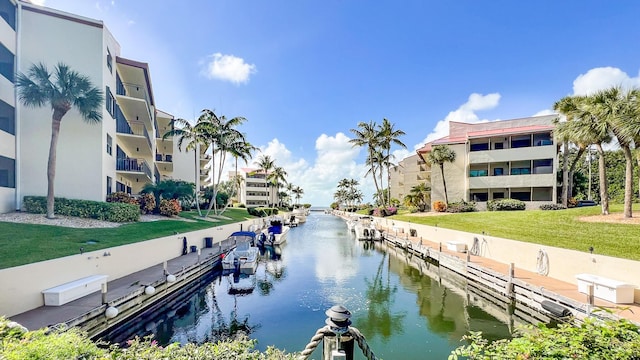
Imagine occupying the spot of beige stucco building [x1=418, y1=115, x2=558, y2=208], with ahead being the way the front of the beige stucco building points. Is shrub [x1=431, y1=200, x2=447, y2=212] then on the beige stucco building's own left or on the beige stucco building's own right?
on the beige stucco building's own right

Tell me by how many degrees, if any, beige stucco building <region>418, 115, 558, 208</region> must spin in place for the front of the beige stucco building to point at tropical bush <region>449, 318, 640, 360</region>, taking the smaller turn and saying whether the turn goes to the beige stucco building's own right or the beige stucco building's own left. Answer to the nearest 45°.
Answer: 0° — it already faces it

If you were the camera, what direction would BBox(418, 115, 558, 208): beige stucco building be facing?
facing the viewer

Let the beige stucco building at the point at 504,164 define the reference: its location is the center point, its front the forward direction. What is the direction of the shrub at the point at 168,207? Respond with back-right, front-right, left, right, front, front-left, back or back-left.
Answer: front-right

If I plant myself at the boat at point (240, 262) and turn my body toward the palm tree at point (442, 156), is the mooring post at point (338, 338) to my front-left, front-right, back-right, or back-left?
back-right

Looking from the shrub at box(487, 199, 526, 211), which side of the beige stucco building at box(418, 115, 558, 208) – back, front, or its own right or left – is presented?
front

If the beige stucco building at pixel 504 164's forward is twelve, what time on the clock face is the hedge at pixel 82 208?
The hedge is roughly at 1 o'clock from the beige stucco building.

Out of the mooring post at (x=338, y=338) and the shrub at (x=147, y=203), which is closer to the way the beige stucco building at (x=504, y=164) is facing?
the mooring post

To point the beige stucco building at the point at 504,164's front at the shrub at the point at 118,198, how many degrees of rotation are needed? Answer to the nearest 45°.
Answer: approximately 45° to its right

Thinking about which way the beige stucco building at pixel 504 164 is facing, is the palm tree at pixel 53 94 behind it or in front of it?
in front

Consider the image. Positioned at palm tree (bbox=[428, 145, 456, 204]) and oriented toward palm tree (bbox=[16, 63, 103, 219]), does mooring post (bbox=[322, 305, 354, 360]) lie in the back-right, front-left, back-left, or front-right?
front-left

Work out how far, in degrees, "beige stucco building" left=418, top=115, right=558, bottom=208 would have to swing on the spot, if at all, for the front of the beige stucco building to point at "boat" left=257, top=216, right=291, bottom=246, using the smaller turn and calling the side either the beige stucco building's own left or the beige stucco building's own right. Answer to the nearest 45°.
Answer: approximately 45° to the beige stucco building's own right
